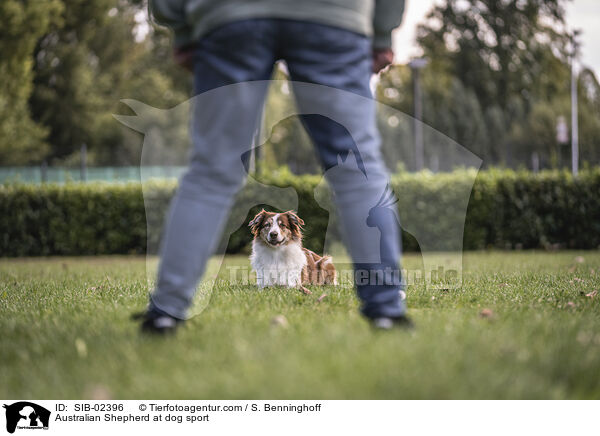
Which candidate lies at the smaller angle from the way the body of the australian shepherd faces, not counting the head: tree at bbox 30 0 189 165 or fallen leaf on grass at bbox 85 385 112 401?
the fallen leaf on grass

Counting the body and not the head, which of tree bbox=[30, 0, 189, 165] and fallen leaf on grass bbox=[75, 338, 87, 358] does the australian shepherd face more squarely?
the fallen leaf on grass

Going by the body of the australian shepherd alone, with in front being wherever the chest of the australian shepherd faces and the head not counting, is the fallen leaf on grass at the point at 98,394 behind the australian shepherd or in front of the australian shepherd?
in front

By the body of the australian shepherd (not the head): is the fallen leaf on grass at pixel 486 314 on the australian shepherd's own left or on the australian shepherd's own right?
on the australian shepherd's own left

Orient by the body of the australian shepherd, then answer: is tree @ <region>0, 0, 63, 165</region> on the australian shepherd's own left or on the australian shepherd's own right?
on the australian shepherd's own right

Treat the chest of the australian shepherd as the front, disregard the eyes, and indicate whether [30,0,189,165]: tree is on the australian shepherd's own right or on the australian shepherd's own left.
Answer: on the australian shepherd's own right

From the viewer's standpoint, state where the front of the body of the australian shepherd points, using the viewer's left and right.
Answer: facing the viewer and to the left of the viewer

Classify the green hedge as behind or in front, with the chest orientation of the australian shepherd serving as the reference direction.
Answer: behind

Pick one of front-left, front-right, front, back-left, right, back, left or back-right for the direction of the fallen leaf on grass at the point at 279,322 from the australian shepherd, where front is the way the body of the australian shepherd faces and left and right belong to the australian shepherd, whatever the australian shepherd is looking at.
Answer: front-left
